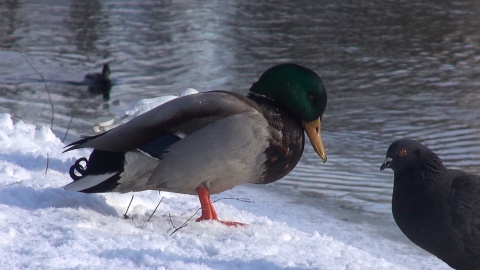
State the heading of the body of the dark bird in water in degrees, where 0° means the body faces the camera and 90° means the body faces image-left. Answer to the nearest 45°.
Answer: approximately 270°

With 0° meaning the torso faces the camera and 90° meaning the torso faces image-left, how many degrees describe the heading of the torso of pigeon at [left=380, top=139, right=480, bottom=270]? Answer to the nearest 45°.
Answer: approximately 90°

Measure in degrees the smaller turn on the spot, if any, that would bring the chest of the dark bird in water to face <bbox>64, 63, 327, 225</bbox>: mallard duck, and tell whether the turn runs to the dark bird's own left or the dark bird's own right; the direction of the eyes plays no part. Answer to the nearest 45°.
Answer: approximately 90° to the dark bird's own right

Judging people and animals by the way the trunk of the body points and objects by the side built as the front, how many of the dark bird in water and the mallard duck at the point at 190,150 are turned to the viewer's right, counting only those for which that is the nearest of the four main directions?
2

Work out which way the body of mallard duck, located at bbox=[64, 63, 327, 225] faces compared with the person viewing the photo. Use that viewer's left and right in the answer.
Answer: facing to the right of the viewer
